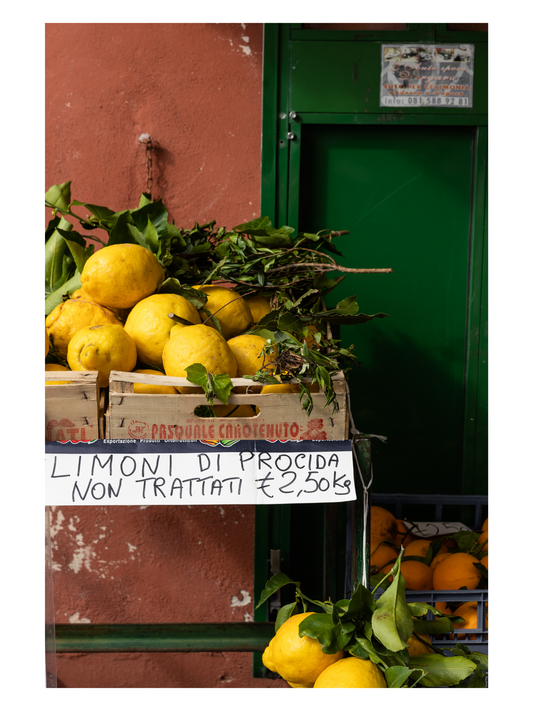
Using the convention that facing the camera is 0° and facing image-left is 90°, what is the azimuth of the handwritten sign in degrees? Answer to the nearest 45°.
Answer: approximately 0°

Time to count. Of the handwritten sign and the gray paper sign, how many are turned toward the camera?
2

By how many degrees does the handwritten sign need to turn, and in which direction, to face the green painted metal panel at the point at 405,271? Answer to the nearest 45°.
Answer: approximately 135° to its left

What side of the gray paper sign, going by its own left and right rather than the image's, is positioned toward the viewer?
front
